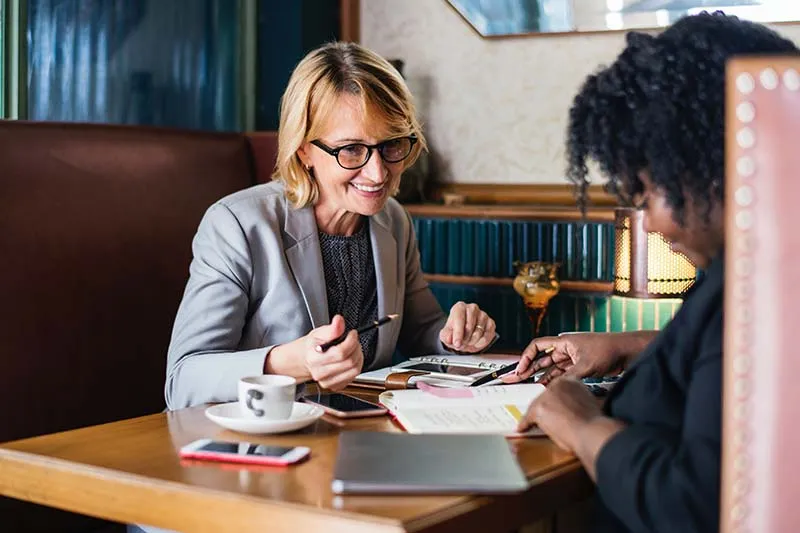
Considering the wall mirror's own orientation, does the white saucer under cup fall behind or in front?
in front

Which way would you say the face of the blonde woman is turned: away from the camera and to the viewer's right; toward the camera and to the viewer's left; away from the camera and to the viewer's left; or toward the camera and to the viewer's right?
toward the camera and to the viewer's right

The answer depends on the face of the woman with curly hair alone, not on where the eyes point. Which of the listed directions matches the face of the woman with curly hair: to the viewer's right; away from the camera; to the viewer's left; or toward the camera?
to the viewer's left

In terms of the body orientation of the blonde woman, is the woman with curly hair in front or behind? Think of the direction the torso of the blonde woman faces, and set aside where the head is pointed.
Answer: in front

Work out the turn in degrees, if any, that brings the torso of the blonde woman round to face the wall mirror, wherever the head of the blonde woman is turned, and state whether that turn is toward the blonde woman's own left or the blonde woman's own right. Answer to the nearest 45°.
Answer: approximately 90° to the blonde woman's own left

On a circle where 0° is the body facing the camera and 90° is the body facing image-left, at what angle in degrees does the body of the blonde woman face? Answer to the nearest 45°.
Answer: approximately 315°

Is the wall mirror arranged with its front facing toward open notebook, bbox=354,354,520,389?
yes

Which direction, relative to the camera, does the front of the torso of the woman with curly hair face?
to the viewer's left

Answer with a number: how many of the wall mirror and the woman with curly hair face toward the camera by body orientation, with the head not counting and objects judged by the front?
1

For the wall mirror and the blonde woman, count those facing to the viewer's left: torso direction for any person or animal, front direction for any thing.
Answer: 0

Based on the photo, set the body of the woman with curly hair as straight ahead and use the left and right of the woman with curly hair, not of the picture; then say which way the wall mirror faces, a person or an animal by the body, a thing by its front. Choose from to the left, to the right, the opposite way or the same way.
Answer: to the left

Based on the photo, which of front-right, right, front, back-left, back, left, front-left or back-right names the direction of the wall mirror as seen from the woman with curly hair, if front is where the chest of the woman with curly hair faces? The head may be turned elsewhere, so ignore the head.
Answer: right
